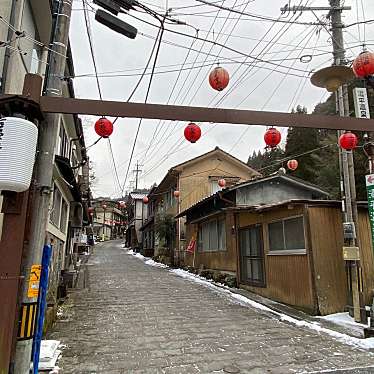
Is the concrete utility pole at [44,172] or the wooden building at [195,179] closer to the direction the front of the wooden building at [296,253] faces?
the concrete utility pole

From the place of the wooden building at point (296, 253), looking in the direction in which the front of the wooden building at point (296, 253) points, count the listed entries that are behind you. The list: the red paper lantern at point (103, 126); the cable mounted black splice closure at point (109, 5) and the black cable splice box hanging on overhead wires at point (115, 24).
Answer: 0

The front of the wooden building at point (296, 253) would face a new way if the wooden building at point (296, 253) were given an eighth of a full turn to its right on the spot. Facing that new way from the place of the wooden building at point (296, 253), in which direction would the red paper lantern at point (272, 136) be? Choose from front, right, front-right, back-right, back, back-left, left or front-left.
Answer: left

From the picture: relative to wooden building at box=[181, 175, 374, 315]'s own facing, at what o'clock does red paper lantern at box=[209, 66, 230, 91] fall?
The red paper lantern is roughly at 11 o'clock from the wooden building.

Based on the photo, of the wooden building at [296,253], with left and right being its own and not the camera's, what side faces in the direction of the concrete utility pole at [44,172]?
front

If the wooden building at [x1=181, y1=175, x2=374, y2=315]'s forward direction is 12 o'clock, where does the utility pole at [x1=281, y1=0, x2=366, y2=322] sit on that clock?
The utility pole is roughly at 9 o'clock from the wooden building.

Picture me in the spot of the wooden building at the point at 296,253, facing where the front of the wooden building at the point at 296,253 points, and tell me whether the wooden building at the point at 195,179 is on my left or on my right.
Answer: on my right

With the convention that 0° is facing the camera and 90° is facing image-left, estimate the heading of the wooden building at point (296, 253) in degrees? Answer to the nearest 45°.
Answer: approximately 45°

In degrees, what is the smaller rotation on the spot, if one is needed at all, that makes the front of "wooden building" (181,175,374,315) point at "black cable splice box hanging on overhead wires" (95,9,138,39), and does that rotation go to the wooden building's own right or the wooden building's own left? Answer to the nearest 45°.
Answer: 0° — it already faces it

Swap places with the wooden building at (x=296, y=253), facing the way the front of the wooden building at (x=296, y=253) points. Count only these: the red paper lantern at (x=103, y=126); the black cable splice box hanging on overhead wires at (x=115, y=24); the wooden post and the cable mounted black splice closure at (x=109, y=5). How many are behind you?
0

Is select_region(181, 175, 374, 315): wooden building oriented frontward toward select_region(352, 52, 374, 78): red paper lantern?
no

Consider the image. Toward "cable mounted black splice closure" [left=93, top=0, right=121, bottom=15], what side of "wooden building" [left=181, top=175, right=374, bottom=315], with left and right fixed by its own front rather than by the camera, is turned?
front

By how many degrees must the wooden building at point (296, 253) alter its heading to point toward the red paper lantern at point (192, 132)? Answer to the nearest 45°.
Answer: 0° — it already faces it
